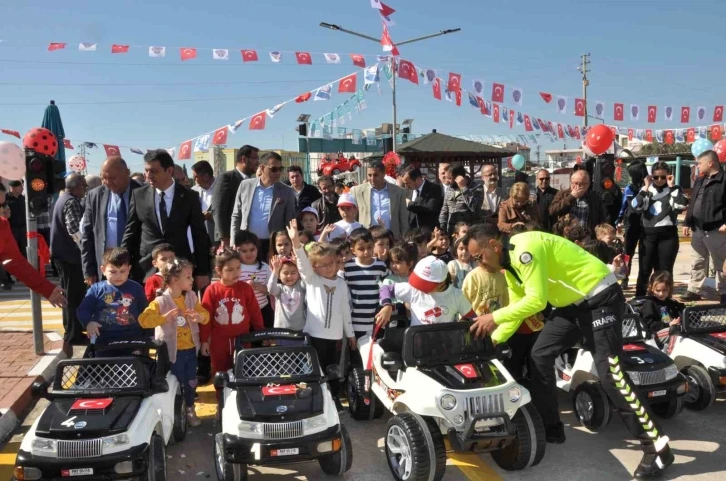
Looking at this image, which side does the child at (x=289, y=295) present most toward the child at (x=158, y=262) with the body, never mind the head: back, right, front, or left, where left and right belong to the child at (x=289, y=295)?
right

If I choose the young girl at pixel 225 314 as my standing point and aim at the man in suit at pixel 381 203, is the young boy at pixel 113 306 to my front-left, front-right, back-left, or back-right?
back-left

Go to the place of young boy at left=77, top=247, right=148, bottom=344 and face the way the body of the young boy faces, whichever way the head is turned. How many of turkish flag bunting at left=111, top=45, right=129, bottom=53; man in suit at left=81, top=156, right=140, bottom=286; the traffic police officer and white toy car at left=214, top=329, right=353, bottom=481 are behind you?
2

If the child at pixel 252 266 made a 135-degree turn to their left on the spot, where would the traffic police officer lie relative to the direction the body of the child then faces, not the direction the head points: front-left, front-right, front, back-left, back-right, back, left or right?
right

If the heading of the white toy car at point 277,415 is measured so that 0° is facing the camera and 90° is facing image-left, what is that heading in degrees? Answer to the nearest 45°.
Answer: approximately 0°

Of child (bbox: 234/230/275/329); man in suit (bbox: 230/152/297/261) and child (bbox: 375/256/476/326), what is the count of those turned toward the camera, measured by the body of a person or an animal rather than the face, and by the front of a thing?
3

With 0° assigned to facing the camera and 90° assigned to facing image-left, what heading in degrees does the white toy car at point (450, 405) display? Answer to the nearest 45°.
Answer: approximately 315°

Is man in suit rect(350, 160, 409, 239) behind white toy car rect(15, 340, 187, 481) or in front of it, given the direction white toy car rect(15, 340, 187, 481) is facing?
behind

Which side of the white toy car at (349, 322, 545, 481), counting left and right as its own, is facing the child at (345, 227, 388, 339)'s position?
back

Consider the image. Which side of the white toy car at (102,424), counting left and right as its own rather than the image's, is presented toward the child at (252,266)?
back

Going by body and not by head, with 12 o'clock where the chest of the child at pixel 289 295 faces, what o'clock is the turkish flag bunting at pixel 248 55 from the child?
The turkish flag bunting is roughly at 6 o'clock from the child.
